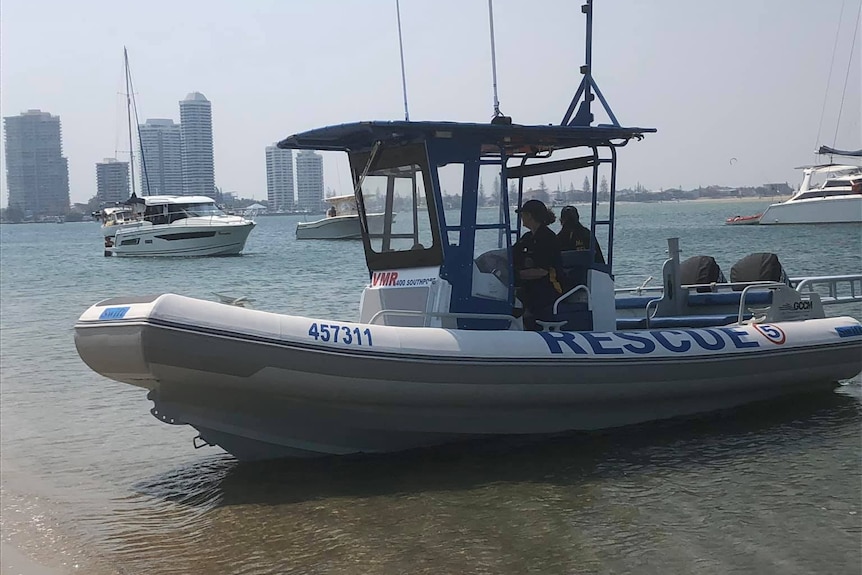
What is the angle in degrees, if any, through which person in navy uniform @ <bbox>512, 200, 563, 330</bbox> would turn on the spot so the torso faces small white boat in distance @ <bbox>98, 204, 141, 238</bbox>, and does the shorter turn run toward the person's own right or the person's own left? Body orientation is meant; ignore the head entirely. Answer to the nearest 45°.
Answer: approximately 90° to the person's own right

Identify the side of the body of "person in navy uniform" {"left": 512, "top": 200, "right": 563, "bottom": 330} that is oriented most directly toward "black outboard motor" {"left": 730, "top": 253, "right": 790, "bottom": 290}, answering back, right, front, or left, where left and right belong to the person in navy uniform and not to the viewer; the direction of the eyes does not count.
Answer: back

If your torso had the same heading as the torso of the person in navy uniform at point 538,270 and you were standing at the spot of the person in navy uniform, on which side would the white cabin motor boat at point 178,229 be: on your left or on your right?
on your right

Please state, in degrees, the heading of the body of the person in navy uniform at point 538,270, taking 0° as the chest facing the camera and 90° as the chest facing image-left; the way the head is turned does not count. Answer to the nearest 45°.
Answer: approximately 45°

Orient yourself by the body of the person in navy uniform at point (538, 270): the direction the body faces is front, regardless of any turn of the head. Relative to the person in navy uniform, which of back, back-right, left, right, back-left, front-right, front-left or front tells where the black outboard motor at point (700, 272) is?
back
